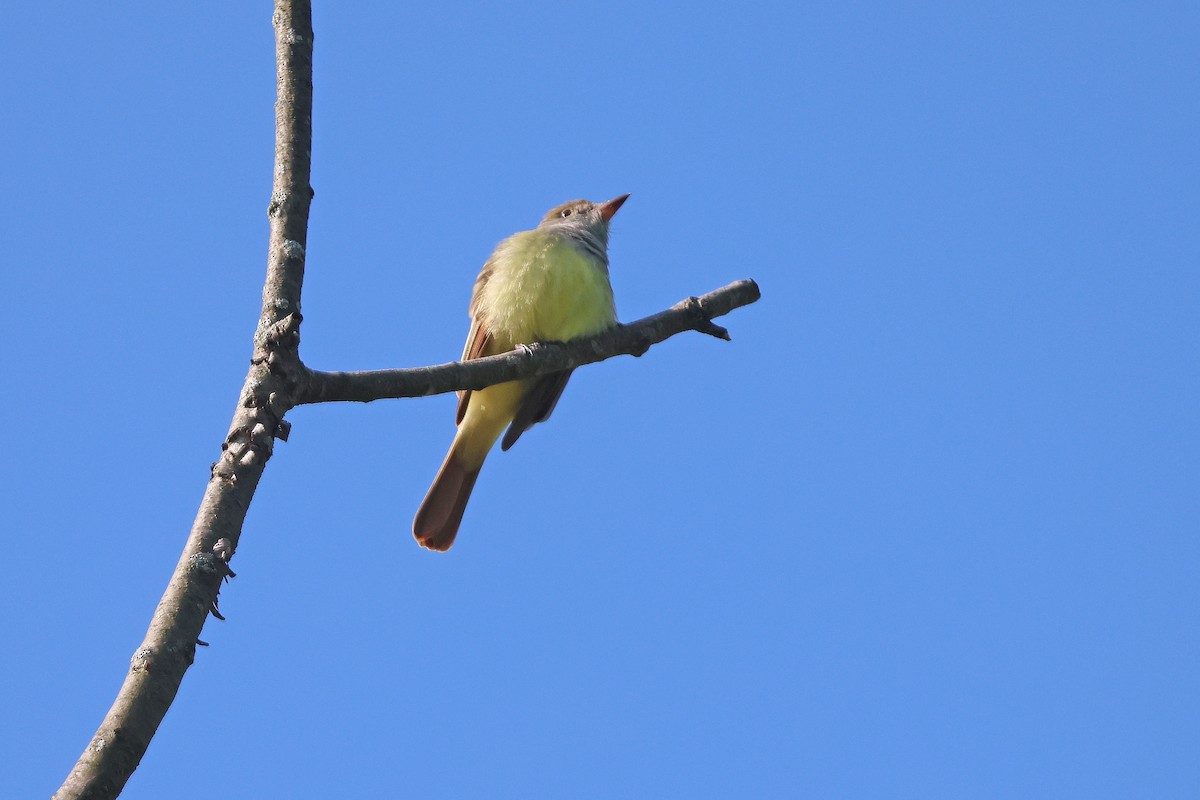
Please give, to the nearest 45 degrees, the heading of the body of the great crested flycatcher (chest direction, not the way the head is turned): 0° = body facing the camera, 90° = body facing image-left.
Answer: approximately 315°
